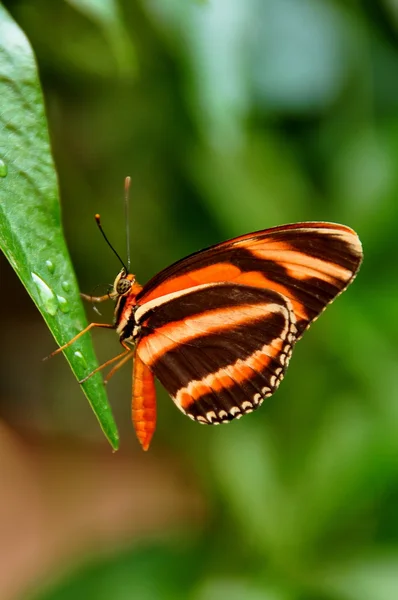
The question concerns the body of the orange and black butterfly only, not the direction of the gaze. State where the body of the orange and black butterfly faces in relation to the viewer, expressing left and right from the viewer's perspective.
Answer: facing to the left of the viewer
